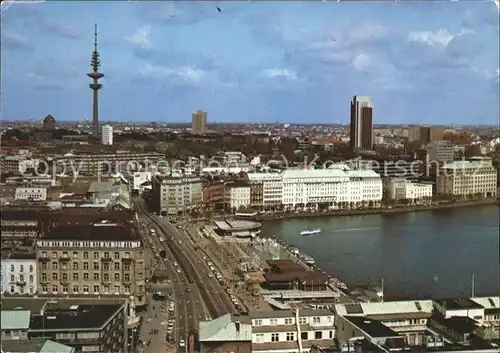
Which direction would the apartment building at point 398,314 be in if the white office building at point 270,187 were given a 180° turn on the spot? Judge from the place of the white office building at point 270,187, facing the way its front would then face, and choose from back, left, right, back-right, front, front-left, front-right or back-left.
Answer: back

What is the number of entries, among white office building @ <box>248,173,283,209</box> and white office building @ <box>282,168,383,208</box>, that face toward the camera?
2

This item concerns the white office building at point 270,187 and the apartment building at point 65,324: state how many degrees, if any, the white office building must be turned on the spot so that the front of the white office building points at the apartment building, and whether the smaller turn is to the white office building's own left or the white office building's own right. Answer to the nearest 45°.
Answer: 0° — it already faces it

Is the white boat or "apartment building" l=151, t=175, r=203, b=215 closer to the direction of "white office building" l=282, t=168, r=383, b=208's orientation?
the white boat

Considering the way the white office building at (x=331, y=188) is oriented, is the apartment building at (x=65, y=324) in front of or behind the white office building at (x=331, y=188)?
in front

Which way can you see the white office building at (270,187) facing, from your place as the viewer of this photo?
facing the viewer

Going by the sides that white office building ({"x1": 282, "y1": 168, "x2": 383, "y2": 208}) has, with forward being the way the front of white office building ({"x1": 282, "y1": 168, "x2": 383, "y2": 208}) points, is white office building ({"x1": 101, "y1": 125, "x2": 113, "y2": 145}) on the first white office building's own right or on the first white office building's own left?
on the first white office building's own right

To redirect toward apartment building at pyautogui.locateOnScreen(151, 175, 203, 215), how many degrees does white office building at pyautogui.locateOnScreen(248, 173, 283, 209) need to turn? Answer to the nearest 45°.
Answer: approximately 45° to its right

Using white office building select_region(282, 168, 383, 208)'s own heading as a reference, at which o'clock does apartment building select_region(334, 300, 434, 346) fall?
The apartment building is roughly at 12 o'clock from the white office building.

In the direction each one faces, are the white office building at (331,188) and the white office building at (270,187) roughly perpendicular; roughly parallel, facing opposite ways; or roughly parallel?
roughly parallel

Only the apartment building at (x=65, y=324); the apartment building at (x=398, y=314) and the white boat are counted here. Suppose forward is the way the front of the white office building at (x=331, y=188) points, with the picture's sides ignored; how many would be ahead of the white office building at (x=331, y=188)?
3

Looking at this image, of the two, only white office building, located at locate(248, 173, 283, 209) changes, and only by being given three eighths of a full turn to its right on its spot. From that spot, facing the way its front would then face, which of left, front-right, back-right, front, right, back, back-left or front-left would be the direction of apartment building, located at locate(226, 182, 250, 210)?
left
